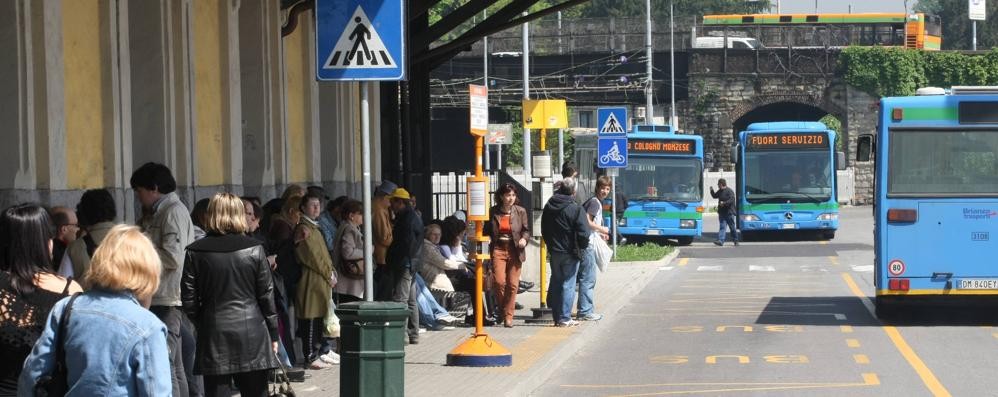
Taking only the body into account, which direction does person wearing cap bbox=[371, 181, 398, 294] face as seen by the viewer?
to the viewer's right

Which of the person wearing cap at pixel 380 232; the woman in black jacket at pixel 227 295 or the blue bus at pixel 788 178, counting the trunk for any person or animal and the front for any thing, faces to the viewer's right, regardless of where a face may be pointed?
the person wearing cap

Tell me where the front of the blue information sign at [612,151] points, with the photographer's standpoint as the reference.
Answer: facing the viewer

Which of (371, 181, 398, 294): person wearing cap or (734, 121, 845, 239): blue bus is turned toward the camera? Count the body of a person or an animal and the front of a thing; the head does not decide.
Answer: the blue bus

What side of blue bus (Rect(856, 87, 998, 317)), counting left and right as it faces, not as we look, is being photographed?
back

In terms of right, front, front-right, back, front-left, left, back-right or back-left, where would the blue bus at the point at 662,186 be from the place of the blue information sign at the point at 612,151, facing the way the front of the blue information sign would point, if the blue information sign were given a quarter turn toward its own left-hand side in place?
left

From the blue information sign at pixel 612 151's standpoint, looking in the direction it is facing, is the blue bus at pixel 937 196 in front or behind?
in front

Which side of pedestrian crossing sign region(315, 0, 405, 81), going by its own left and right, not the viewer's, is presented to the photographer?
front

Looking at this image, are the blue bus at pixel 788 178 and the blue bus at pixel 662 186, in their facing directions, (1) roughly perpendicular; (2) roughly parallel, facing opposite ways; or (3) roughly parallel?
roughly parallel

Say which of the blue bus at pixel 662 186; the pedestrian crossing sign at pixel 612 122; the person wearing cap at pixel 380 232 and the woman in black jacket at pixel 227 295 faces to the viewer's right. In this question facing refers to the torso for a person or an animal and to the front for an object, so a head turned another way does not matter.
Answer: the person wearing cap

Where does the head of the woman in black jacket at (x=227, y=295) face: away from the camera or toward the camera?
away from the camera

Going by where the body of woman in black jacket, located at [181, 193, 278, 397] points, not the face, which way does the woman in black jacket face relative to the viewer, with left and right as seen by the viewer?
facing away from the viewer
